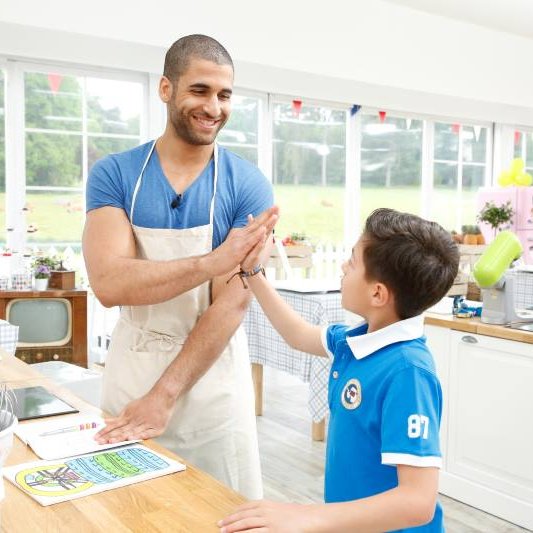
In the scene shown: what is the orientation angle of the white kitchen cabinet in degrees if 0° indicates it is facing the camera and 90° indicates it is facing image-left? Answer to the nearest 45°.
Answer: approximately 45°

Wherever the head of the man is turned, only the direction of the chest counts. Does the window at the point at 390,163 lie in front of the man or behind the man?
behind

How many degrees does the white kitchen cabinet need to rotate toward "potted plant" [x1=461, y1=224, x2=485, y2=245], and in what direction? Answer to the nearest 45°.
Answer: approximately 135° to its right

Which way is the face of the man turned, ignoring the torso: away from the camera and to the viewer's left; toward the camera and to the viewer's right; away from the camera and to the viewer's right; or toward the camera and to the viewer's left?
toward the camera and to the viewer's right

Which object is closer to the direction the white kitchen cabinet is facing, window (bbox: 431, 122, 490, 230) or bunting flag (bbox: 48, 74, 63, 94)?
the bunting flag

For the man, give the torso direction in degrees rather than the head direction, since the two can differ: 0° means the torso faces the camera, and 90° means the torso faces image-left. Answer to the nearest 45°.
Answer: approximately 0°

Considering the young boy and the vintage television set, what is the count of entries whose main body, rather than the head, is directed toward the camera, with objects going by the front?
1

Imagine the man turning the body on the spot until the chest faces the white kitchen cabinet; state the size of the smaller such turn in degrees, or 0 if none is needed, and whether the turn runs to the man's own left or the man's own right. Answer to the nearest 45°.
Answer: approximately 135° to the man's own left

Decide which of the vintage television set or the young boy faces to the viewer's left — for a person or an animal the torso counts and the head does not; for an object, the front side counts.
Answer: the young boy

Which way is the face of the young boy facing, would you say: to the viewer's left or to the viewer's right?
to the viewer's left

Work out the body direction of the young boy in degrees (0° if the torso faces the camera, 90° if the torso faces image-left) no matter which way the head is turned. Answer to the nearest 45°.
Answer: approximately 90°

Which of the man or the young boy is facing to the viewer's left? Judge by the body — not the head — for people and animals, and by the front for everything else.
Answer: the young boy
